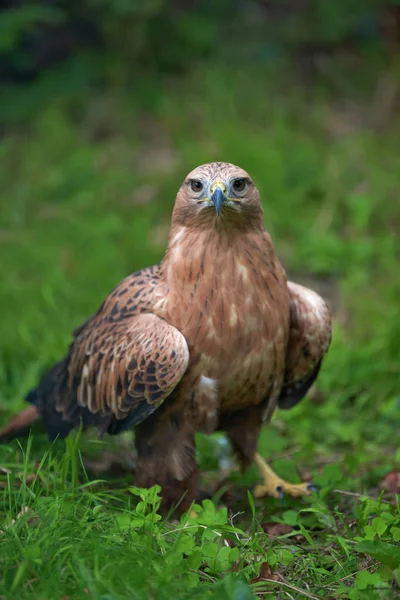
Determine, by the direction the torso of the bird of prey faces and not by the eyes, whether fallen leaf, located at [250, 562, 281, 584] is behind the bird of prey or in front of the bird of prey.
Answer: in front

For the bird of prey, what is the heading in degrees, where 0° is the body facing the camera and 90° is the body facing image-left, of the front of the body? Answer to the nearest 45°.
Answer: approximately 315°
